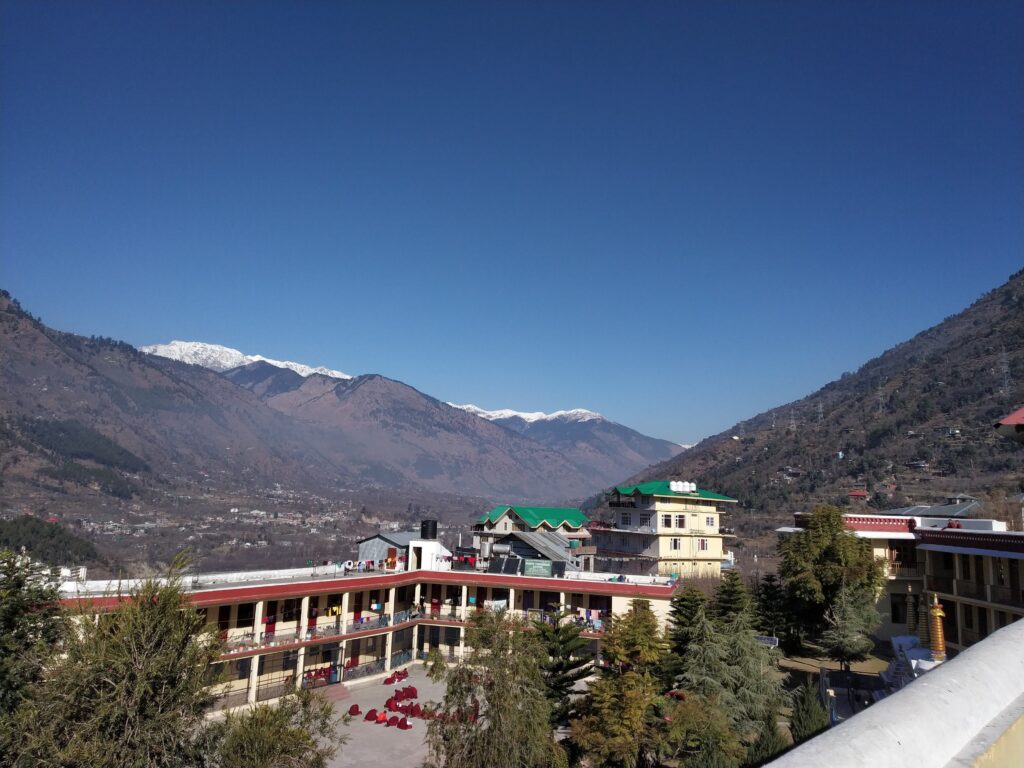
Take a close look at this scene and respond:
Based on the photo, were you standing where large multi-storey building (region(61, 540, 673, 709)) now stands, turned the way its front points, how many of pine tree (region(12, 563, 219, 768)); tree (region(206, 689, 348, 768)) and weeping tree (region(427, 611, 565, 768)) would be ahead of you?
3

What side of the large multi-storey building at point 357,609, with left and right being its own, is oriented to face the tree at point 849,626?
left

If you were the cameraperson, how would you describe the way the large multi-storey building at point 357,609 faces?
facing the viewer

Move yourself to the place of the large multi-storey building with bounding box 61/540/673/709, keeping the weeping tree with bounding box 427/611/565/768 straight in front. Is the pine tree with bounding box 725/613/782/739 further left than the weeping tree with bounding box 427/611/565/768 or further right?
left

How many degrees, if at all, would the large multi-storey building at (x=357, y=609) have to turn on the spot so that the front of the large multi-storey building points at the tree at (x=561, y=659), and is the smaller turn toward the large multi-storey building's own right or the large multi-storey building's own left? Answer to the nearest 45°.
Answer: approximately 45° to the large multi-storey building's own left

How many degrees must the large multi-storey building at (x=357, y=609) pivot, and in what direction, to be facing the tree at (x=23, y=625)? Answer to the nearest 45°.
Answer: approximately 45° to its right

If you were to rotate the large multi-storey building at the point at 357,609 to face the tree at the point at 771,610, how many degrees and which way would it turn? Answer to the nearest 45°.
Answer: approximately 90° to its left

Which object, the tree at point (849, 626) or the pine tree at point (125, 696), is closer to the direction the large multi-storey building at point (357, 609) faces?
the pine tree

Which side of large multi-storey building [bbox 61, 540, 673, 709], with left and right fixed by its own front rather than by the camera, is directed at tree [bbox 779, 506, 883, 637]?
left

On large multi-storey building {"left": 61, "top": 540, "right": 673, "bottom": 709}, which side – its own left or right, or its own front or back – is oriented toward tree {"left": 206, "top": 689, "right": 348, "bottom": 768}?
front
